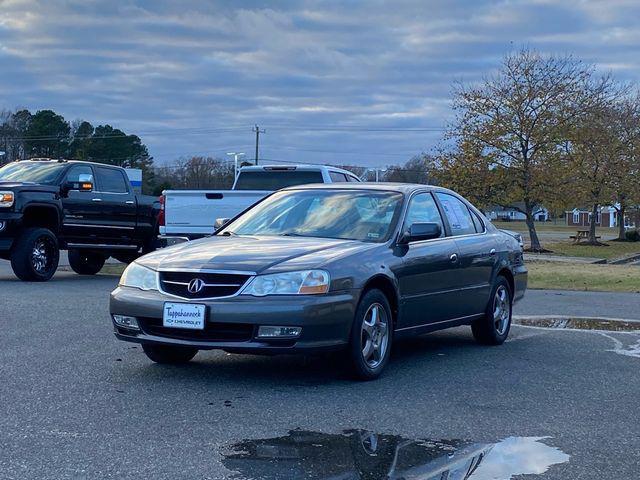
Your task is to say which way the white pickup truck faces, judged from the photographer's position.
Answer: facing away from the viewer and to the right of the viewer

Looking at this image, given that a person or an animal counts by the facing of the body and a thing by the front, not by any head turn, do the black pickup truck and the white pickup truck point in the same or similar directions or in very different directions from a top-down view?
very different directions

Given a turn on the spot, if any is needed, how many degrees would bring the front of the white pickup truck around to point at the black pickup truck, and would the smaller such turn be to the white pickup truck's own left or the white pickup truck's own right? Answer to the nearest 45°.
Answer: approximately 135° to the white pickup truck's own left

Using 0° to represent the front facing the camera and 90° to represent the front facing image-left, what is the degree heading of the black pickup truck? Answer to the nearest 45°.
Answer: approximately 45°
